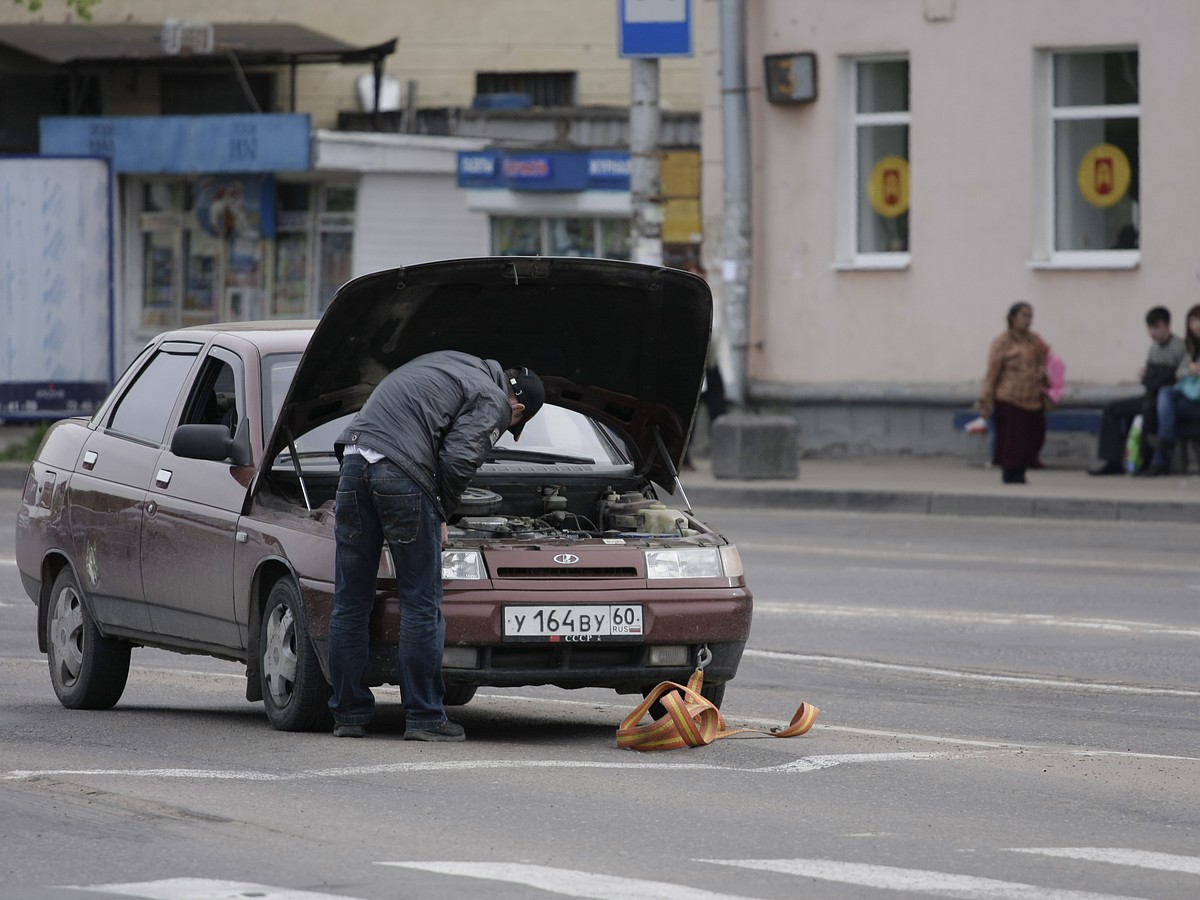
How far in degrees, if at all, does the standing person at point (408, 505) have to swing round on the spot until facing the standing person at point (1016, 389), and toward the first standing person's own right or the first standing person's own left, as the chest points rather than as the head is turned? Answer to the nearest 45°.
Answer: approximately 45° to the first standing person's own left

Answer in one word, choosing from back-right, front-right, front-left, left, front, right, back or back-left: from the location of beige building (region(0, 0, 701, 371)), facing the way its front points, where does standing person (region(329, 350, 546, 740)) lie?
front

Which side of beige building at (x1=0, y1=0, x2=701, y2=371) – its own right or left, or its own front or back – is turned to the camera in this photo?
front

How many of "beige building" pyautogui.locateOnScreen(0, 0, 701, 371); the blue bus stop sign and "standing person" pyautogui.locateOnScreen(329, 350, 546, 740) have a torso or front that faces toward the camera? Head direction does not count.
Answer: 2

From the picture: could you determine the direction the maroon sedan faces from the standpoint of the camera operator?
facing the viewer and to the right of the viewer

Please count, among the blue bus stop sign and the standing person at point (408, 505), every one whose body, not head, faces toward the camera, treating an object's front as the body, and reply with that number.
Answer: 1

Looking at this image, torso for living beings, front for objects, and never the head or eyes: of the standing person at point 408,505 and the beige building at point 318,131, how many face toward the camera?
1

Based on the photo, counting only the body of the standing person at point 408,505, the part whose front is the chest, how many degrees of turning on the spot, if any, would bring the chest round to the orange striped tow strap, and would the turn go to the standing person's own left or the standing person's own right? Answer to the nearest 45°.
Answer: approximately 45° to the standing person's own right

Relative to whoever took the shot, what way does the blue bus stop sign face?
facing the viewer

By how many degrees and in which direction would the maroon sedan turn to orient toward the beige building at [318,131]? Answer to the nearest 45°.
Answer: approximately 135° to its left

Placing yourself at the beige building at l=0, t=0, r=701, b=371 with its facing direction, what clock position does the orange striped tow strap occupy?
The orange striped tow strap is roughly at 12 o'clock from the beige building.

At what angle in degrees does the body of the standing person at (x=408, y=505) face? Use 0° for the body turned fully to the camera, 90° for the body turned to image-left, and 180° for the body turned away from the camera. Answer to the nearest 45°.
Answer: approximately 225°

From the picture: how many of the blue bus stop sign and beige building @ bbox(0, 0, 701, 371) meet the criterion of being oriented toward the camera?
2

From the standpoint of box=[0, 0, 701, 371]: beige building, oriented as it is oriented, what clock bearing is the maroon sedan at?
The maroon sedan is roughly at 12 o'clock from the beige building.
